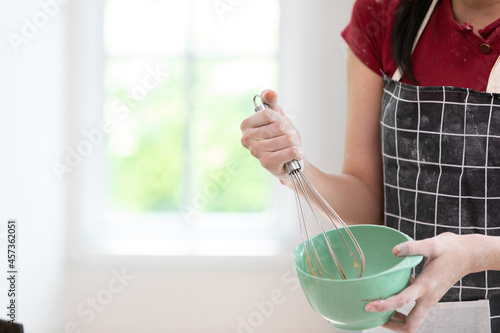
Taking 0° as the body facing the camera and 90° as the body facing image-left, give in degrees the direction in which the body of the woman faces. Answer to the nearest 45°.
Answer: approximately 0°

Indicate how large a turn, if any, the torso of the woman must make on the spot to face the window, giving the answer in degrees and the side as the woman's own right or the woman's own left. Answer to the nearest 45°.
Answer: approximately 135° to the woman's own right
